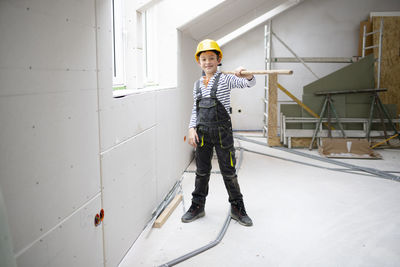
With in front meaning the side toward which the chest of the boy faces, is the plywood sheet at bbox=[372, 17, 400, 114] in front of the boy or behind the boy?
behind

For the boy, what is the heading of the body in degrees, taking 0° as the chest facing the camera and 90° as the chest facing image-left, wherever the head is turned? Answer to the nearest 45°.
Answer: approximately 0°
